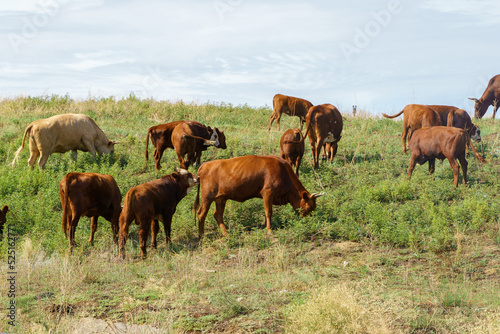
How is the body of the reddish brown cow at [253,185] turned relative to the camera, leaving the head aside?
to the viewer's right

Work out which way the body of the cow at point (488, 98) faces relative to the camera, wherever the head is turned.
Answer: to the viewer's left

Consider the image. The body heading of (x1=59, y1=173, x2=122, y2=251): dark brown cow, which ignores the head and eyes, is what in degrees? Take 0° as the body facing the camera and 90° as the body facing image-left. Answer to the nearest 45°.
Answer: approximately 225°

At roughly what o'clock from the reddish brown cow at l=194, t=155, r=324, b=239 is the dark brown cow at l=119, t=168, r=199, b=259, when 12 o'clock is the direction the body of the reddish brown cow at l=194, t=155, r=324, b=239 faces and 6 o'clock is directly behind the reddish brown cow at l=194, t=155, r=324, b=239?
the dark brown cow at l=119, t=168, r=199, b=259 is roughly at 5 o'clock from the reddish brown cow at l=194, t=155, r=324, b=239.

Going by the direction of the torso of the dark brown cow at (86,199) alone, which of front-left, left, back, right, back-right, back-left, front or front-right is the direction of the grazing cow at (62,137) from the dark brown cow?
front-left

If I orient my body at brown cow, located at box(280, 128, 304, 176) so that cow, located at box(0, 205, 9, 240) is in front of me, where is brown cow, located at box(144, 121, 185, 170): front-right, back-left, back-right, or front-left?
front-right

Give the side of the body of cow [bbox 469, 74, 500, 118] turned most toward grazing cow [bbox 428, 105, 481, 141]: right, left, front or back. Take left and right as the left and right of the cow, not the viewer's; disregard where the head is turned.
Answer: left

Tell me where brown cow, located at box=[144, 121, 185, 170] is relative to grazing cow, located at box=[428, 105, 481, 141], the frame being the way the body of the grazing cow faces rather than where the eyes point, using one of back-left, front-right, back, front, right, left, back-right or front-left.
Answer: back-right

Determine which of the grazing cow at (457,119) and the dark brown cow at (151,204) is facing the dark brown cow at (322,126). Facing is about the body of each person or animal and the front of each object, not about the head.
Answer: the dark brown cow at (151,204)

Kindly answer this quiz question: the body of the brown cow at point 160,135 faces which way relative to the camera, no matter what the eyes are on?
to the viewer's right

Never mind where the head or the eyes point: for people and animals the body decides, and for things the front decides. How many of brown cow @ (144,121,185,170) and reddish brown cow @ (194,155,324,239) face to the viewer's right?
2

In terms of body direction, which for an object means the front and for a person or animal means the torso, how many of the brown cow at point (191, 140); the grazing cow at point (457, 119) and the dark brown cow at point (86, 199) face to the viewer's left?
0

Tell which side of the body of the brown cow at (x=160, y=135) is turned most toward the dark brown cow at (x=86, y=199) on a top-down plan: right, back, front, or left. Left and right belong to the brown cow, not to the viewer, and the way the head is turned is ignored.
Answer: right

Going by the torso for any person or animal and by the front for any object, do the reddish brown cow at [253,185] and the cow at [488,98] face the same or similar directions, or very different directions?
very different directions
